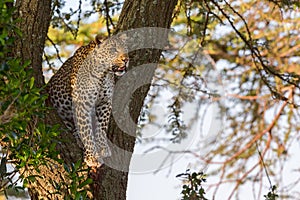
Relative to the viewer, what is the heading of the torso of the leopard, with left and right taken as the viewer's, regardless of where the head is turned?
facing the viewer and to the right of the viewer
